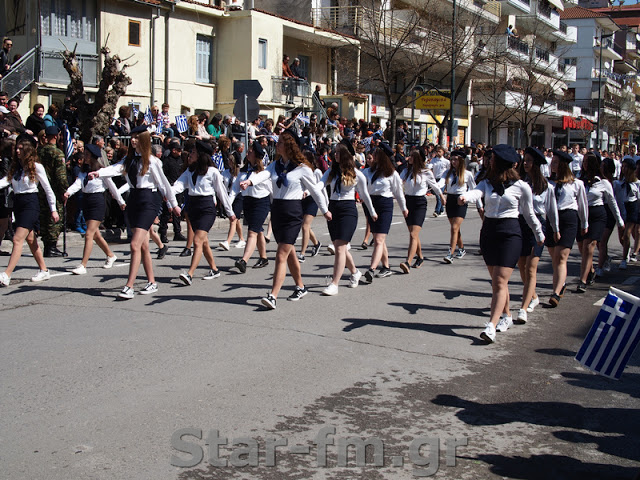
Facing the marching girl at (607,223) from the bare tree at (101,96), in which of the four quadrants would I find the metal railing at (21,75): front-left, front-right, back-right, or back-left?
back-left

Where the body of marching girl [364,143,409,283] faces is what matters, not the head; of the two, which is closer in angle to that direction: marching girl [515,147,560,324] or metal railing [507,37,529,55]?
the marching girl
